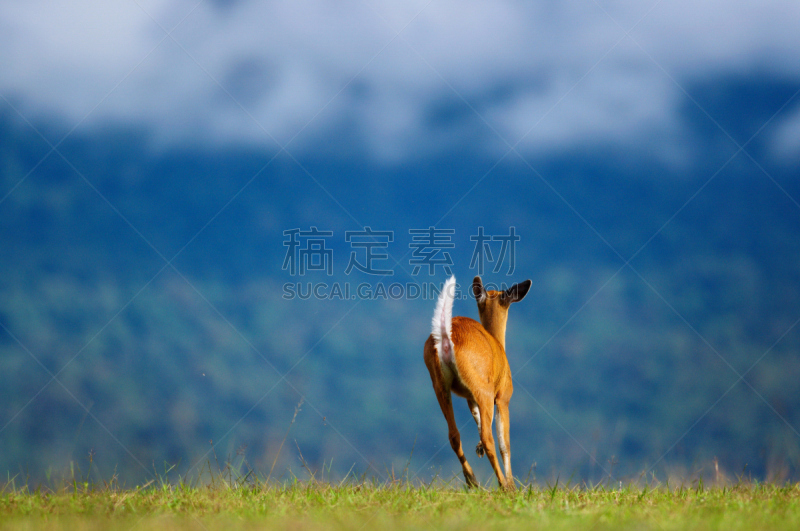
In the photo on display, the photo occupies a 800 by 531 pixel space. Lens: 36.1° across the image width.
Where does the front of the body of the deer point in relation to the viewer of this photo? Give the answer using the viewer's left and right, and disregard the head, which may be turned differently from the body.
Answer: facing away from the viewer and to the right of the viewer
